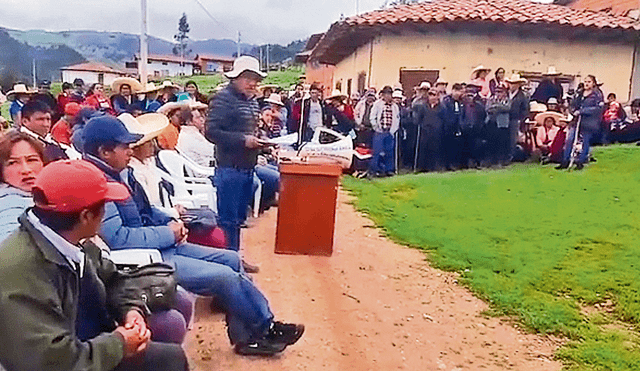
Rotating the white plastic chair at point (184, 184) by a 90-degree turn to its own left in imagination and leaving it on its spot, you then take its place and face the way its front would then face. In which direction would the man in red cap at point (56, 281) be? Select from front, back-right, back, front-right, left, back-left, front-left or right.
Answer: back

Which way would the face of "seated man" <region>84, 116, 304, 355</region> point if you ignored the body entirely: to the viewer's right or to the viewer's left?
to the viewer's right

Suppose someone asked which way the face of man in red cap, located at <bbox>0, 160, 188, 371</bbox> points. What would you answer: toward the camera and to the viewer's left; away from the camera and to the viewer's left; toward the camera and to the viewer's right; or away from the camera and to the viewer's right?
away from the camera and to the viewer's right

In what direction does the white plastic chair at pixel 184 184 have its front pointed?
to the viewer's right

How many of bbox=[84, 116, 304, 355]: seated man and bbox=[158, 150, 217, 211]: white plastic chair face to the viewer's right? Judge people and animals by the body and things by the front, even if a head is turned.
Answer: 2

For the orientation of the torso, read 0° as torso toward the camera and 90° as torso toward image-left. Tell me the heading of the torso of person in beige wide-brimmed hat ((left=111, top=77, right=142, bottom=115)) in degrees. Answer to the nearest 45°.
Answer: approximately 315°

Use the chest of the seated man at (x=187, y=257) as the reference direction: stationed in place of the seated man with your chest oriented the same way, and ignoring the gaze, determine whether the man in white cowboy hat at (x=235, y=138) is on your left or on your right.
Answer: on your left

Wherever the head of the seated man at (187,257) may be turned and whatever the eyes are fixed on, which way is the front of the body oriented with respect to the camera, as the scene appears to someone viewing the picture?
to the viewer's right

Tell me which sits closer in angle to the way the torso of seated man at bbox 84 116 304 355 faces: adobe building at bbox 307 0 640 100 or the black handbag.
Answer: the adobe building
